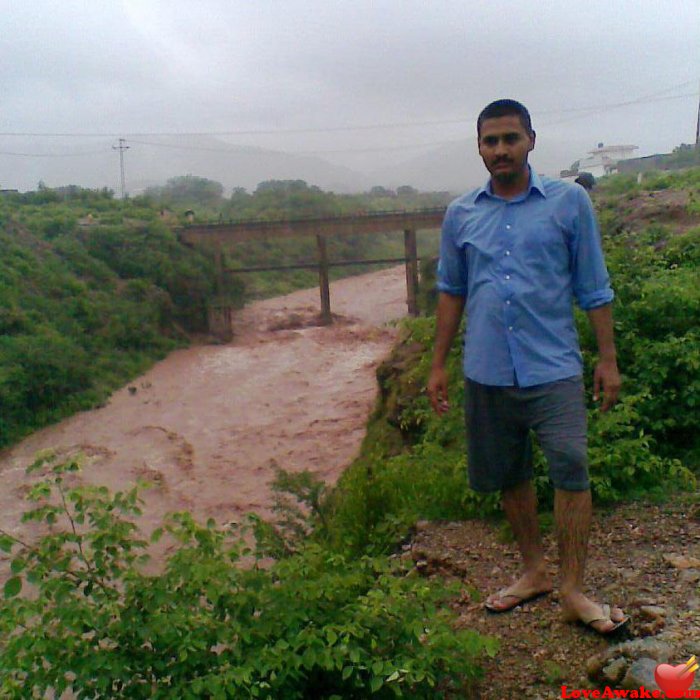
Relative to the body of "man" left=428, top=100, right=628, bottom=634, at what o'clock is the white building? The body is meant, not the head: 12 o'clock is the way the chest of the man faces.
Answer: The white building is roughly at 6 o'clock from the man.

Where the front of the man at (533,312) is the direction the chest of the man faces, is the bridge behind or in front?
behind

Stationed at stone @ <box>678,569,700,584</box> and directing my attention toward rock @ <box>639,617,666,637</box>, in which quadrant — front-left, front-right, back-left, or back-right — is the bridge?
back-right

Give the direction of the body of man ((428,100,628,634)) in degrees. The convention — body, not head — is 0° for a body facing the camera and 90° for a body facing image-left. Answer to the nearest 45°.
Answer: approximately 0°

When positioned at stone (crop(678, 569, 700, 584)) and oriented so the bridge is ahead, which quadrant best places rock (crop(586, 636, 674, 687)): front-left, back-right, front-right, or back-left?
back-left
